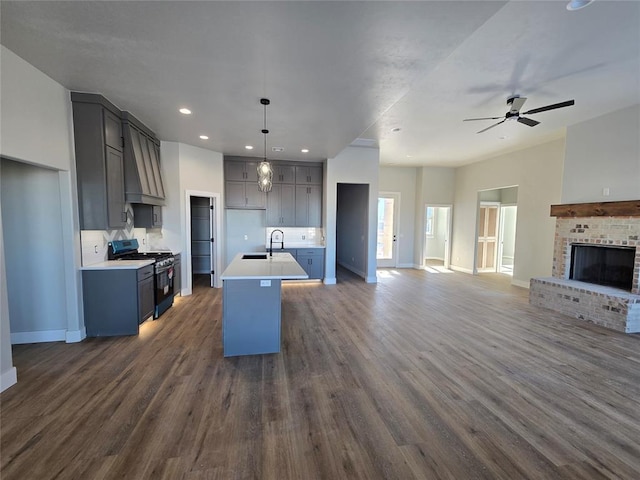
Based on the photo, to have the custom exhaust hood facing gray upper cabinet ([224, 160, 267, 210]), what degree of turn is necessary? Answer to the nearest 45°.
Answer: approximately 90° to its left

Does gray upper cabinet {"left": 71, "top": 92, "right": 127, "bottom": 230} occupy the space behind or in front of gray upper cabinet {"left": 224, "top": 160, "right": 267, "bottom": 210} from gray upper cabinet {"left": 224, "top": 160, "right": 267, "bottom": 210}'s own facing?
in front

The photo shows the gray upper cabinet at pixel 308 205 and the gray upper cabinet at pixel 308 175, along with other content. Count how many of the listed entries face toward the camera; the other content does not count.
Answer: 2

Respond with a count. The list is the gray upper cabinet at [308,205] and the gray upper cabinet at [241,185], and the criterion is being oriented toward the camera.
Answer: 2

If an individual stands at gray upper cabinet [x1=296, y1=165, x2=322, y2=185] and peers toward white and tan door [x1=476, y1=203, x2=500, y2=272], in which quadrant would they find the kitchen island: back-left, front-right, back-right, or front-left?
back-right

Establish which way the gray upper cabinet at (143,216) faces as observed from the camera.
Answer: facing the viewer and to the right of the viewer

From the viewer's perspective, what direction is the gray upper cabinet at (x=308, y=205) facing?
toward the camera

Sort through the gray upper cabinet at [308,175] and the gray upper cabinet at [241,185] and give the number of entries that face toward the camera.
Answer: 2

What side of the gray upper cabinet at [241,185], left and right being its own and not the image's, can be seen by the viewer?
front

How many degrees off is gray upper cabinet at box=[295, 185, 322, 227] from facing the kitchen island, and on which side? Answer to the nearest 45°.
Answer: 0° — it already faces it

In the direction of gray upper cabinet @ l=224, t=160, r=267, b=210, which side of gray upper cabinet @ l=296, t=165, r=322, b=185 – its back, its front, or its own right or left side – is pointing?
right

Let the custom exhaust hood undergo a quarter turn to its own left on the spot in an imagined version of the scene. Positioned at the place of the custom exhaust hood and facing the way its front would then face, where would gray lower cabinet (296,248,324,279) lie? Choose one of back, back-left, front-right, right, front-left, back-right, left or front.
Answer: front-right
